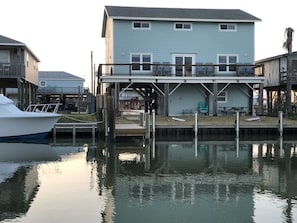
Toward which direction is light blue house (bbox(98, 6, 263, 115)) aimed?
toward the camera

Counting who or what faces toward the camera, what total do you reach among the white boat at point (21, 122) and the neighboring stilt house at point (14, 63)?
1

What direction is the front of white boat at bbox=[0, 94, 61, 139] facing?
to the viewer's right

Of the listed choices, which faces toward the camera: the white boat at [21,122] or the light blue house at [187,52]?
the light blue house

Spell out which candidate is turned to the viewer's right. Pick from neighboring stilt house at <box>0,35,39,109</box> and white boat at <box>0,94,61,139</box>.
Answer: the white boat

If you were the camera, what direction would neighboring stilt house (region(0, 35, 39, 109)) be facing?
facing the viewer

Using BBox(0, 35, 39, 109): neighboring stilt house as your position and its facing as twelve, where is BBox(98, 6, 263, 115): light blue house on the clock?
The light blue house is roughly at 9 o'clock from the neighboring stilt house.

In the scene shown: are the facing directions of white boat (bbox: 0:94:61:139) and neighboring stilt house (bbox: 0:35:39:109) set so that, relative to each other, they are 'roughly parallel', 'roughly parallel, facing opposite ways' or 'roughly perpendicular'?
roughly perpendicular

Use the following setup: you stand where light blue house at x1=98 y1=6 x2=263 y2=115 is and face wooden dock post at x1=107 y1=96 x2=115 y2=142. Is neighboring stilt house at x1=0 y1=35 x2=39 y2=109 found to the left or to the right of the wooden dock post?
right

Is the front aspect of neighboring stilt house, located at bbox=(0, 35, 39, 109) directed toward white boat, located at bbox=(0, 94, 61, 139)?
yes

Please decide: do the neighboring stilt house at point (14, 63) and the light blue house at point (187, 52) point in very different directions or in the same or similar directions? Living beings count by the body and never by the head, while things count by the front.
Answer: same or similar directions

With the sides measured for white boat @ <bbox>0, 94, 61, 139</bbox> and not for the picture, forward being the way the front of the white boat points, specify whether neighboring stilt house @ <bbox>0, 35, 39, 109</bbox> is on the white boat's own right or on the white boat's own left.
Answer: on the white boat's own left

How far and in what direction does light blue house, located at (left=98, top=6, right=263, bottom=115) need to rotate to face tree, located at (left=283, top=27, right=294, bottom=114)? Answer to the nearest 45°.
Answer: approximately 90° to its left

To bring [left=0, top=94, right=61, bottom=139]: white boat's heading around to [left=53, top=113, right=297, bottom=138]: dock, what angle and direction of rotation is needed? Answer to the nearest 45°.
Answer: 0° — it already faces it

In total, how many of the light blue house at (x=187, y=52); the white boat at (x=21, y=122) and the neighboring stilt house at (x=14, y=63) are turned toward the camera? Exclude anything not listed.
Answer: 2

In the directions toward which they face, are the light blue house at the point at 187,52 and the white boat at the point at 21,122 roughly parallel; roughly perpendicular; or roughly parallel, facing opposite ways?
roughly perpendicular
